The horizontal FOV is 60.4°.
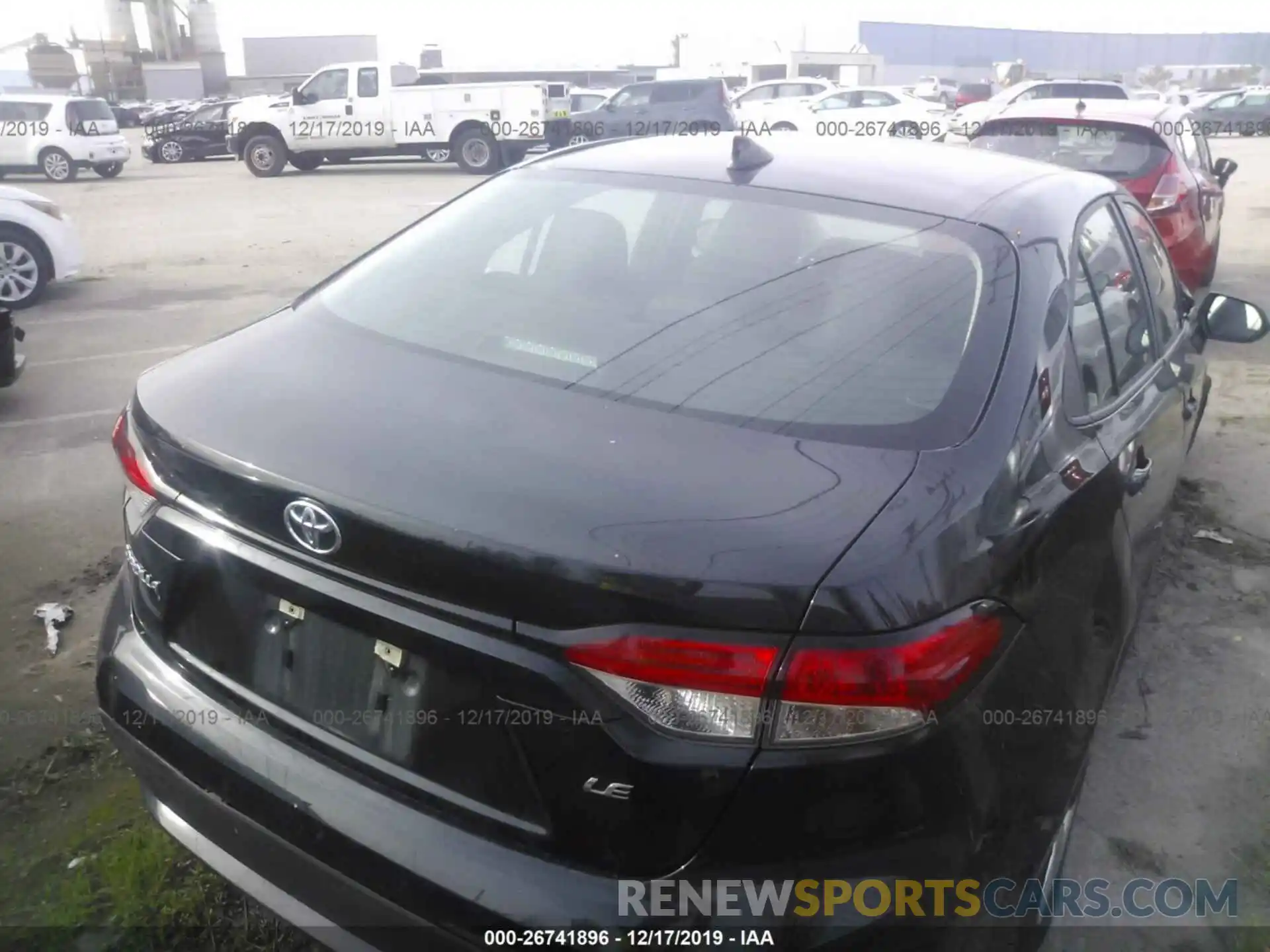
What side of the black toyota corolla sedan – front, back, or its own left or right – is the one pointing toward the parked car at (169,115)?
left

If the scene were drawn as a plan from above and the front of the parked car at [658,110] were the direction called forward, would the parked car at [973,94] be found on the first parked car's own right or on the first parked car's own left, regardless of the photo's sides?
on the first parked car's own right

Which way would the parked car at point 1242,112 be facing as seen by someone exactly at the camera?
facing to the left of the viewer

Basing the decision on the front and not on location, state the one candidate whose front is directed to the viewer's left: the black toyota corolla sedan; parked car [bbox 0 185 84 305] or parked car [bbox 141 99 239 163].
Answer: parked car [bbox 141 99 239 163]

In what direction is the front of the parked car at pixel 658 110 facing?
to the viewer's left

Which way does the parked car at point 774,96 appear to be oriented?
to the viewer's left

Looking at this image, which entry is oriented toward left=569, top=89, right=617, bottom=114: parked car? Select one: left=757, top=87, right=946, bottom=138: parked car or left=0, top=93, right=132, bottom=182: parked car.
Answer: left=757, top=87, right=946, bottom=138: parked car

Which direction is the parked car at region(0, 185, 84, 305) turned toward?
to the viewer's right

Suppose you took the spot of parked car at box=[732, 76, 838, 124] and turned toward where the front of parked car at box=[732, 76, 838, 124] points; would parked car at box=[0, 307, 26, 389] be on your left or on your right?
on your left

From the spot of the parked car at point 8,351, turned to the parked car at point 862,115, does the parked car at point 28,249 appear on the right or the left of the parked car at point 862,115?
left

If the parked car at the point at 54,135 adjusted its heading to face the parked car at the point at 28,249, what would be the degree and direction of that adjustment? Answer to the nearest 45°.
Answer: approximately 135° to its left

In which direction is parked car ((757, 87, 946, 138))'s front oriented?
to the viewer's left

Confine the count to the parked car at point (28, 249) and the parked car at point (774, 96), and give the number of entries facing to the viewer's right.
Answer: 1

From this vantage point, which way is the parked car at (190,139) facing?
to the viewer's left

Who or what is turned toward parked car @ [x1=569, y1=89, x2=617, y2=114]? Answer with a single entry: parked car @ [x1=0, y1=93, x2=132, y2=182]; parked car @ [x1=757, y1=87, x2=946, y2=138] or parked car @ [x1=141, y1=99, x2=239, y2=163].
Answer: parked car @ [x1=757, y1=87, x2=946, y2=138]

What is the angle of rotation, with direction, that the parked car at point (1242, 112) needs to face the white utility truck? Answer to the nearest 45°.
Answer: approximately 45° to its left

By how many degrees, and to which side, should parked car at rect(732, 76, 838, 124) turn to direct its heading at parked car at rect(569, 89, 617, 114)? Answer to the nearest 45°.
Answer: approximately 45° to its left
